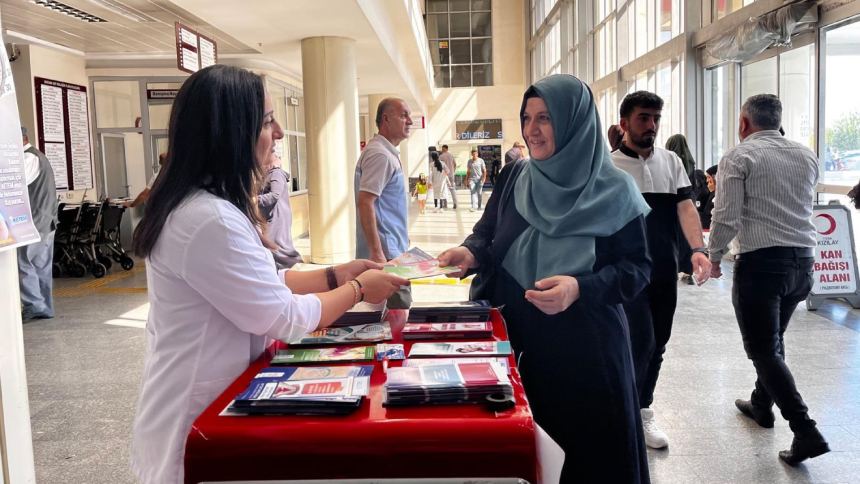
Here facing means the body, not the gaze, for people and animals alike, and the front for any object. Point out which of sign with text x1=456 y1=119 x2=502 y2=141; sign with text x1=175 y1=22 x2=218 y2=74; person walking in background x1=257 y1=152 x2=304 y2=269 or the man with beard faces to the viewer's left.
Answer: the person walking in background

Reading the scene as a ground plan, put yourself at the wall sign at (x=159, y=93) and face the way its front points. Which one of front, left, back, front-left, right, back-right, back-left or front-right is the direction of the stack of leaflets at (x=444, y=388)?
front

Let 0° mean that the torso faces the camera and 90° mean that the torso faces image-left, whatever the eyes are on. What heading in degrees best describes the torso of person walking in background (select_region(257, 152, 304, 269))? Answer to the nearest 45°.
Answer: approximately 90°

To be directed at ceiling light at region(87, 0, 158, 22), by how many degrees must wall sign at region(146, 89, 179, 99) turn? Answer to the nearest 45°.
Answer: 0° — it already faces it

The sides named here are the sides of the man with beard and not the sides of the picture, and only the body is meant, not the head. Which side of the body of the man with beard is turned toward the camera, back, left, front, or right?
front

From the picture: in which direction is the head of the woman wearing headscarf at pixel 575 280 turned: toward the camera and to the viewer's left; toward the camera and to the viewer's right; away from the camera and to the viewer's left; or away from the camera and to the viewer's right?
toward the camera and to the viewer's left

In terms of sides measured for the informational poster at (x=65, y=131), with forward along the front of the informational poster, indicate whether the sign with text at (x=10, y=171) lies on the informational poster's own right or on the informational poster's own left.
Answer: on the informational poster's own right

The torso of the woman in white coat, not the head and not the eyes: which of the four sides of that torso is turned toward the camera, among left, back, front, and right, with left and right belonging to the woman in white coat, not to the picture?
right

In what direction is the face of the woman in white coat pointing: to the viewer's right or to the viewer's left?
to the viewer's right

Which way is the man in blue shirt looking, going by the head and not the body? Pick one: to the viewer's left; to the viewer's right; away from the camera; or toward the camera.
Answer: to the viewer's right

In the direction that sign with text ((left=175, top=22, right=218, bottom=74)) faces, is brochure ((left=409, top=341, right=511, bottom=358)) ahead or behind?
ahead

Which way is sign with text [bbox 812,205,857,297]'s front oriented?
toward the camera

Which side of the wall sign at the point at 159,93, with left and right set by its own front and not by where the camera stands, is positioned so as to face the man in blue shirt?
front

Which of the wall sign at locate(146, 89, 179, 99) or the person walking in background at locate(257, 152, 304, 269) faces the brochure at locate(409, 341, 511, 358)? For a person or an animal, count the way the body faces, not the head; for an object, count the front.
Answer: the wall sign
